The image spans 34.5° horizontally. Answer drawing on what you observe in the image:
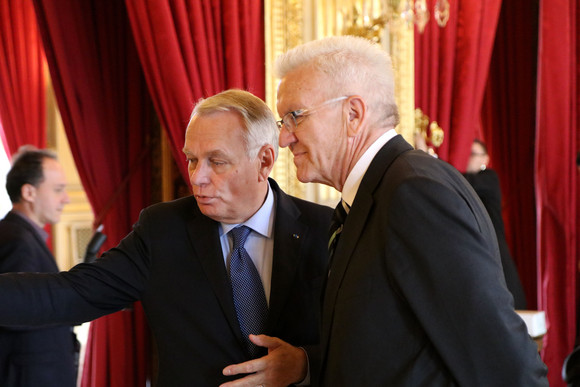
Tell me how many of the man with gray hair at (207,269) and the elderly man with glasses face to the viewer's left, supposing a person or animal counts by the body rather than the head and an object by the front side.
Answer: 1

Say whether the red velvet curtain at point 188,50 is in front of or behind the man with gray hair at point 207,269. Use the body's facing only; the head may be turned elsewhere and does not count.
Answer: behind

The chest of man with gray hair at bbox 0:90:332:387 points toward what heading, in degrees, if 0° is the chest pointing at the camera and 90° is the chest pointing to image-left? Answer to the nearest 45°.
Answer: approximately 0°

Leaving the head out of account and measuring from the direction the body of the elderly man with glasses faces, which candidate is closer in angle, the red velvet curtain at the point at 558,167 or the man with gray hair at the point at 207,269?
the man with gray hair

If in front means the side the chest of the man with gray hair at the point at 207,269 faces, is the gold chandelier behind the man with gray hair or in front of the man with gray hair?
behind

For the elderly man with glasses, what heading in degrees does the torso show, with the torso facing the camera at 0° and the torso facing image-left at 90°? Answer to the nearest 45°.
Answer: approximately 90°

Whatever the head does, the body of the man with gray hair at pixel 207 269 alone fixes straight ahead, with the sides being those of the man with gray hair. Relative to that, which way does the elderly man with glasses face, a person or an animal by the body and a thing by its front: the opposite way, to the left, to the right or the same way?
to the right

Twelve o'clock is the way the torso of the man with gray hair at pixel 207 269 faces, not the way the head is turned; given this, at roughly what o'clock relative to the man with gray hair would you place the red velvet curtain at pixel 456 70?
The red velvet curtain is roughly at 7 o'clock from the man with gray hair.
